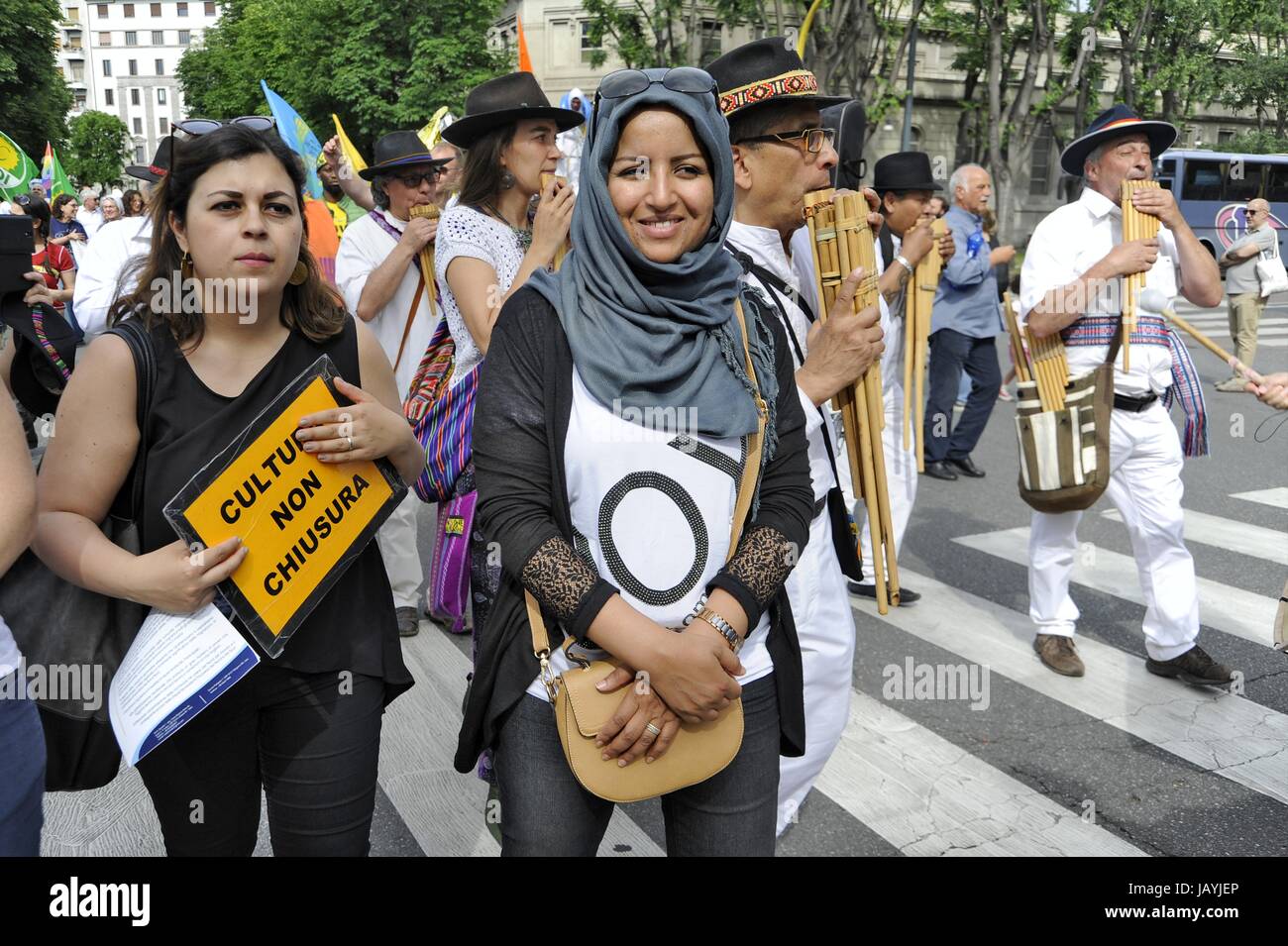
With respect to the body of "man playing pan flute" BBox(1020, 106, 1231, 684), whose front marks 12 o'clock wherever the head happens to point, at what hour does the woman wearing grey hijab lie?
The woman wearing grey hijab is roughly at 2 o'clock from the man playing pan flute.

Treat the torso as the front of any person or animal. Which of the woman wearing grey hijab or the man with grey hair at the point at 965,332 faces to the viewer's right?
the man with grey hair

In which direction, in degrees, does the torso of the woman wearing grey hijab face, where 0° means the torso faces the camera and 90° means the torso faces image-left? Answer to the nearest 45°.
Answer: approximately 0°

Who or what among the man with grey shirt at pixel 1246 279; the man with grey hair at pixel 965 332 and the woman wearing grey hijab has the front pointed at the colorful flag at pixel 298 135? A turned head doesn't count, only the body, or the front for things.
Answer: the man with grey shirt at pixel 1246 279

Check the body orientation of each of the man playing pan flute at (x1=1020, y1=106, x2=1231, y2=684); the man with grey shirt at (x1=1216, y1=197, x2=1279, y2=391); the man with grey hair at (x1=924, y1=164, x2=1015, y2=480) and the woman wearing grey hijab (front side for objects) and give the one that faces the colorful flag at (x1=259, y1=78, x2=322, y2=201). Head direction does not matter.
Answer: the man with grey shirt at (x1=1216, y1=197, x2=1279, y2=391)

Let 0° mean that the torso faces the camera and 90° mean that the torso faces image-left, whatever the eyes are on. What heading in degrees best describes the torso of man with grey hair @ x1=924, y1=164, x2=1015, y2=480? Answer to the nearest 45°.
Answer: approximately 270°
